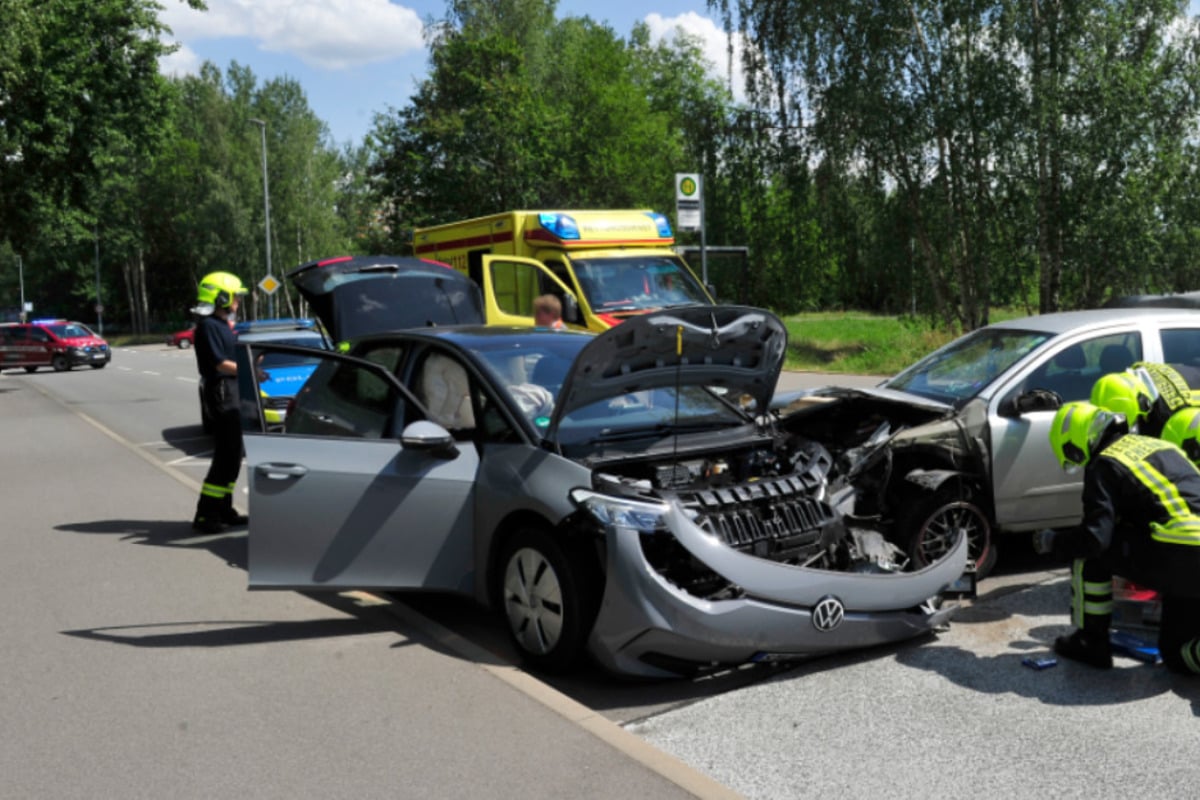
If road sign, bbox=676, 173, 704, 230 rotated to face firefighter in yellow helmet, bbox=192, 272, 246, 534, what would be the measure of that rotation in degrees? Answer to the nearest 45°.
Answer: approximately 45° to its right

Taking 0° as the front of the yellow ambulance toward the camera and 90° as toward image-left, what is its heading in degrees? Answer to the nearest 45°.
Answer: approximately 315°

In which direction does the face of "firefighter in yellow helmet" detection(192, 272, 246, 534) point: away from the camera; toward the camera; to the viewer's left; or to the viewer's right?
to the viewer's right

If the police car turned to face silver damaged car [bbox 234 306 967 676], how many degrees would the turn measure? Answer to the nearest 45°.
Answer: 0° — it already faces it

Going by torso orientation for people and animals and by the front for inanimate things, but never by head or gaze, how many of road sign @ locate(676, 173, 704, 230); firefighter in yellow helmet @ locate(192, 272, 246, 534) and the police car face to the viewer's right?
1

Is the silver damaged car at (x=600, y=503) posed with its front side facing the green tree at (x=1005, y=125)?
no

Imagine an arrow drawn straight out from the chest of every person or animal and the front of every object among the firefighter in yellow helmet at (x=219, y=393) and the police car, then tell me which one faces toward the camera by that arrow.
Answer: the police car

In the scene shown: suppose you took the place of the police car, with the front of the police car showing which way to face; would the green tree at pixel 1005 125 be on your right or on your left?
on your left

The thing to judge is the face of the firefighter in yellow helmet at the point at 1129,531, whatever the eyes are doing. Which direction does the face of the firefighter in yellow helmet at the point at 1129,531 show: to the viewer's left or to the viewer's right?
to the viewer's left

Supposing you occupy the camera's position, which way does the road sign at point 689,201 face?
facing the viewer

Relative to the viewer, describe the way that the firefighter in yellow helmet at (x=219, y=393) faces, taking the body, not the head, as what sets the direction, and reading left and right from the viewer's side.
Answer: facing to the right of the viewer

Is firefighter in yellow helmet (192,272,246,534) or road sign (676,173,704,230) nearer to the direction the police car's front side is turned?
the firefighter in yellow helmet

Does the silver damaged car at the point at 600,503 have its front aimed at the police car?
no

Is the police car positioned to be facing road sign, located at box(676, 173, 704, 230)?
no

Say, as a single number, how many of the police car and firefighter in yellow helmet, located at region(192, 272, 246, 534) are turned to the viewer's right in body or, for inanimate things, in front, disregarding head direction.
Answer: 1

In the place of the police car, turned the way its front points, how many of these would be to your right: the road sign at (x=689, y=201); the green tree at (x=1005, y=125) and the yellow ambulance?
0

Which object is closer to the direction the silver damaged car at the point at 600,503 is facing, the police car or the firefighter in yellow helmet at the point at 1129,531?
the firefighter in yellow helmet

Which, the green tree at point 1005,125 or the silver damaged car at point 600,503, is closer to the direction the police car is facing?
the silver damaged car

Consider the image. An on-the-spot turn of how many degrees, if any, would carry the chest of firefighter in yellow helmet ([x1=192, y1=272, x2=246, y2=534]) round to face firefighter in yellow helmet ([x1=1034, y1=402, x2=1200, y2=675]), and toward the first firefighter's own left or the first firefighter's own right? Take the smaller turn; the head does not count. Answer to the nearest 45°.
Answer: approximately 45° to the first firefighter's own right

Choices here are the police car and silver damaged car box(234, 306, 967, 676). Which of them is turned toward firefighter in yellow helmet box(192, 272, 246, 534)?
the police car

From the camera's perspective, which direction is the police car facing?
toward the camera
